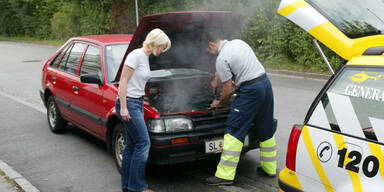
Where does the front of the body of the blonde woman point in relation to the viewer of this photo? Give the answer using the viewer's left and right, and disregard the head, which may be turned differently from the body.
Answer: facing to the right of the viewer

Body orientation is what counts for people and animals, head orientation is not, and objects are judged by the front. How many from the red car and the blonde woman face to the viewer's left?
0

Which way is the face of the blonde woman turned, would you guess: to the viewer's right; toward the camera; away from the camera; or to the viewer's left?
to the viewer's right

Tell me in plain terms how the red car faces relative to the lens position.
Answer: facing the viewer and to the right of the viewer
